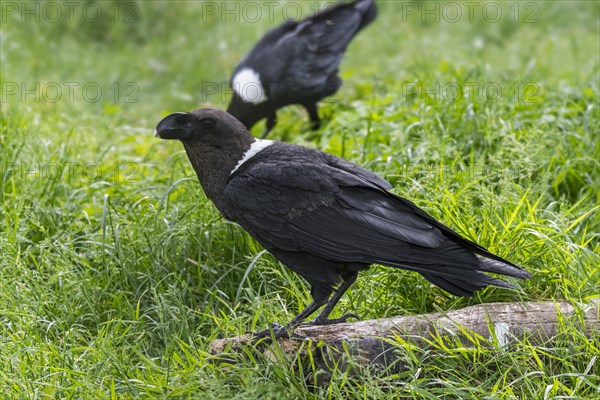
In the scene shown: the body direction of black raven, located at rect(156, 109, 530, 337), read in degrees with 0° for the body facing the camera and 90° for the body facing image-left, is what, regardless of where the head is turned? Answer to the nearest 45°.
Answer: approximately 90°

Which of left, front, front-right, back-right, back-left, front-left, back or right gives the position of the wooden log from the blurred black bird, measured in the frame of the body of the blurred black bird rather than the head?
left

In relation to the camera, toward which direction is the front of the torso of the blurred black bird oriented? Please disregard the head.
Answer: to the viewer's left

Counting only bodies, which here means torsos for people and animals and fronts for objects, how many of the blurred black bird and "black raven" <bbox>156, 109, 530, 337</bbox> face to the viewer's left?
2

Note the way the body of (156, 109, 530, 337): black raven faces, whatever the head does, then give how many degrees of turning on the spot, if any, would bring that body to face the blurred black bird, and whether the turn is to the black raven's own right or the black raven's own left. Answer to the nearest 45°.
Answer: approximately 90° to the black raven's own right

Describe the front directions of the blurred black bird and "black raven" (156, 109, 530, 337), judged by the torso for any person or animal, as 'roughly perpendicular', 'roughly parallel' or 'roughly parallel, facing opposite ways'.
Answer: roughly parallel

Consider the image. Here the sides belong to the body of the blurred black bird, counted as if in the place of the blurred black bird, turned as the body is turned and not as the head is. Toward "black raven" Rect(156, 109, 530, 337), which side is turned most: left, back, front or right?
left
